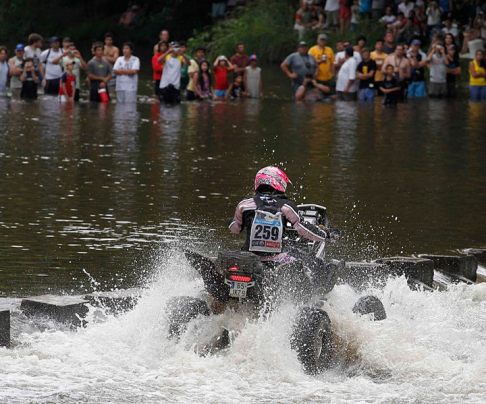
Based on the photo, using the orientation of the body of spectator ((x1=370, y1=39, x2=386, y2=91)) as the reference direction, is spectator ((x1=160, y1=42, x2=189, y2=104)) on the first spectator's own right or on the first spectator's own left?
on the first spectator's own right

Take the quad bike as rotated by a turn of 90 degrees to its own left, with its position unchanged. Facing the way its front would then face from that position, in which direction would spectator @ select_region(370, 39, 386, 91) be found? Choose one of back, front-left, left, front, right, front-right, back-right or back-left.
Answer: front-right

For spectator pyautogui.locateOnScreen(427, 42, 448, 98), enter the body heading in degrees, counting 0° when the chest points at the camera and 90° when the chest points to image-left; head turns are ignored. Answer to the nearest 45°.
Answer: approximately 0°

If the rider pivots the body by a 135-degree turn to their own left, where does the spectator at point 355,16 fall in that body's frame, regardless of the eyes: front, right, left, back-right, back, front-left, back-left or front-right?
right

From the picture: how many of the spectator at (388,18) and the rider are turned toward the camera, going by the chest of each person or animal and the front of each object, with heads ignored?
1

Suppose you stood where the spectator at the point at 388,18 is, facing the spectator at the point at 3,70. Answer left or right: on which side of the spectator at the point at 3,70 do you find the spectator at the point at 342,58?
left

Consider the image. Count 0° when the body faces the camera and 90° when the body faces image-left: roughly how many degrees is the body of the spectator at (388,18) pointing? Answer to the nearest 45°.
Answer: approximately 0°

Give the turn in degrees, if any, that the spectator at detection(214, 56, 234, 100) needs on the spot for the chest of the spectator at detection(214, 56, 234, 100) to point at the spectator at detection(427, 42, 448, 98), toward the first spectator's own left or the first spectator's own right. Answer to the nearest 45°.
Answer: approximately 90° to the first spectator's own left
